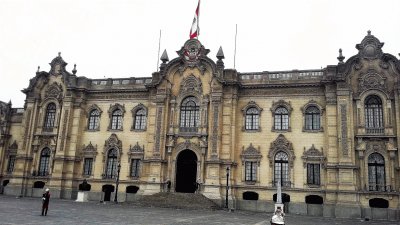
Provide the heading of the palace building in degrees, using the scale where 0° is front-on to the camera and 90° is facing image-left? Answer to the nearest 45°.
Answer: approximately 0°
